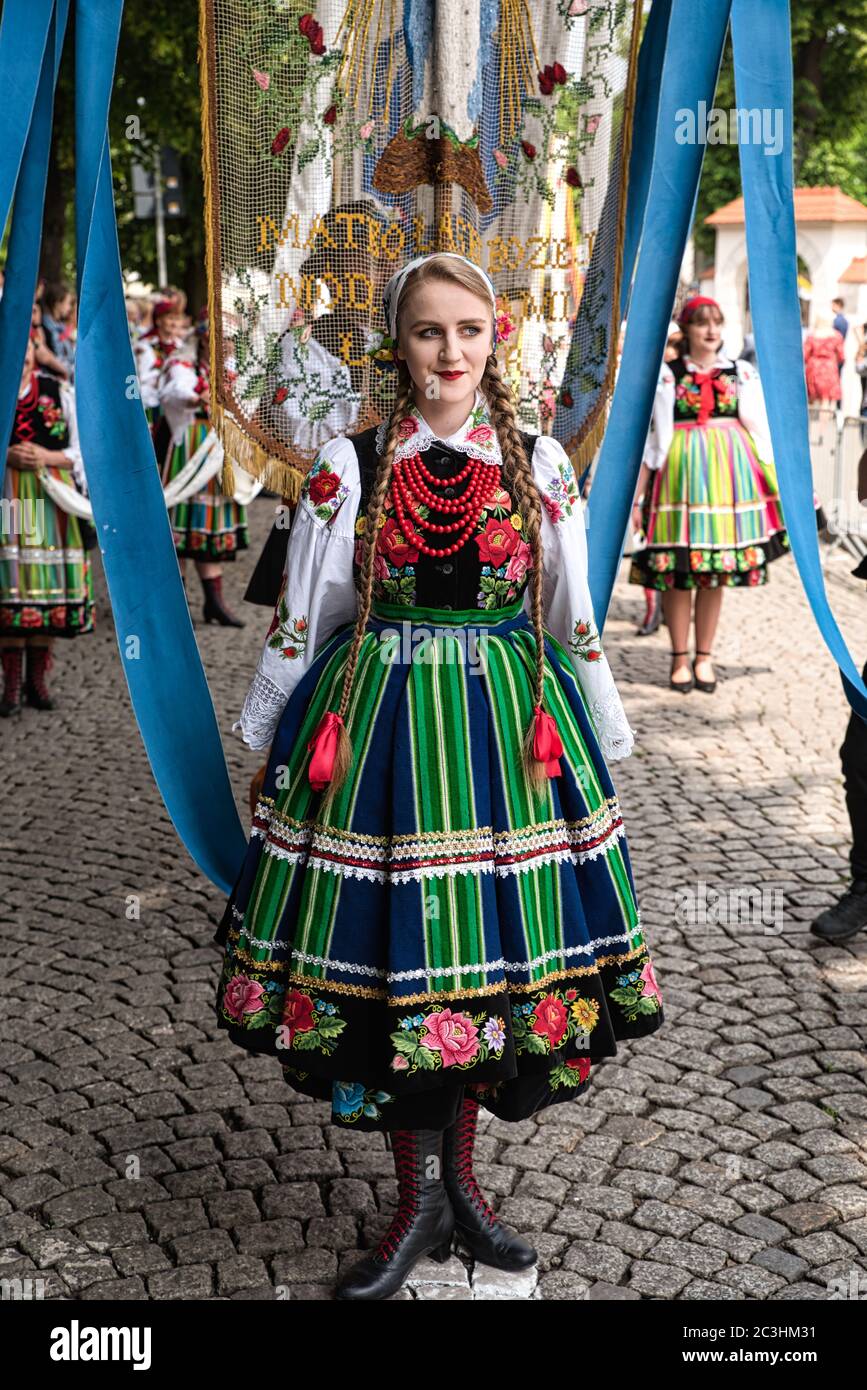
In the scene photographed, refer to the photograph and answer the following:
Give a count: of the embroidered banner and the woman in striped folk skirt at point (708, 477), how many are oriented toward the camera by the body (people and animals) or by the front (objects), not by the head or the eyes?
2

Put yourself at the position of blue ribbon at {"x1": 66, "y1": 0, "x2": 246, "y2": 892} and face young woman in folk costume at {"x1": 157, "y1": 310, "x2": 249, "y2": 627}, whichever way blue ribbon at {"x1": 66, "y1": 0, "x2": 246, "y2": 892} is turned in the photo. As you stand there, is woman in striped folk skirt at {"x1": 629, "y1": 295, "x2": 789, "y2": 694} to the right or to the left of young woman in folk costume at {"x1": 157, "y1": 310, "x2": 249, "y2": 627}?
right

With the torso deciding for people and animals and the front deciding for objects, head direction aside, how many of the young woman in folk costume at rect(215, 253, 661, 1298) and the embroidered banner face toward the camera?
2

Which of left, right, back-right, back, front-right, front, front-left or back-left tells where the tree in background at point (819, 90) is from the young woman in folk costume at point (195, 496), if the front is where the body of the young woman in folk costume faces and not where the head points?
left

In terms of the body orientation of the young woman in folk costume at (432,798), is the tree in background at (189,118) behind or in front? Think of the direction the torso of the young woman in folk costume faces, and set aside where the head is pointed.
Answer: behind

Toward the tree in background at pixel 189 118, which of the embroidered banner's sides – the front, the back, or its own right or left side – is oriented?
back

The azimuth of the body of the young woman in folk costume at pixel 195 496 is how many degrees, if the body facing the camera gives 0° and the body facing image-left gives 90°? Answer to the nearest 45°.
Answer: approximately 315°

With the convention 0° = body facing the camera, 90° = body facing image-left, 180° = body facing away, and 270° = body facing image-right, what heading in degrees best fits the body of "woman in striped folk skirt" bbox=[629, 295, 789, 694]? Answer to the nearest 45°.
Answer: approximately 0°
